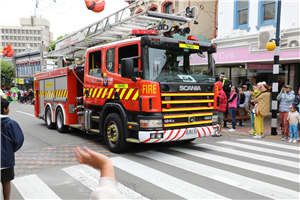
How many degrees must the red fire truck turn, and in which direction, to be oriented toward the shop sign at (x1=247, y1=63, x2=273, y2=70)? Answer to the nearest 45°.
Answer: approximately 90° to its left

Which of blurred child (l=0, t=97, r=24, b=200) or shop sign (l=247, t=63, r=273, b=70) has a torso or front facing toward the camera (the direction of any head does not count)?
the shop sign

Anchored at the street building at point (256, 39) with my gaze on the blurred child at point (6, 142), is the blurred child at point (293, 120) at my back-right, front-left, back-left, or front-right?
front-left

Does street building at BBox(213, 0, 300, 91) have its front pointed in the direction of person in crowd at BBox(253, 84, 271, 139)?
yes

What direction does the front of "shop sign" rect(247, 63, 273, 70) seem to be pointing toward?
toward the camera

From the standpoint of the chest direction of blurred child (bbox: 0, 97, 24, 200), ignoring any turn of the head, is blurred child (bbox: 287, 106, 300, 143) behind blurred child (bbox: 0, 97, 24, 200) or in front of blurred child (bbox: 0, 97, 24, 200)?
in front

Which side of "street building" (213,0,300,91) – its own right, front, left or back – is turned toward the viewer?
front

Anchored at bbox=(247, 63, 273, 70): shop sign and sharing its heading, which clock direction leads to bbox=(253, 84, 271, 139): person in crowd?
The person in crowd is roughly at 12 o'clock from the shop sign.

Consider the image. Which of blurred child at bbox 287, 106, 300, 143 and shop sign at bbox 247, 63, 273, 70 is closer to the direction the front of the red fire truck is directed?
the blurred child

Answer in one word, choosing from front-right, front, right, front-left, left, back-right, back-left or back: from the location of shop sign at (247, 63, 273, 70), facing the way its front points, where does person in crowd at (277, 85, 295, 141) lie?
front

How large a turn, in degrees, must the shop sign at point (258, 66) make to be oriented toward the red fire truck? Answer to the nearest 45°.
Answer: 0° — it already faces it

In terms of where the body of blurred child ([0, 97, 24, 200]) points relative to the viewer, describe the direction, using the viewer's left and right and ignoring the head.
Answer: facing away from the viewer and to the right of the viewer

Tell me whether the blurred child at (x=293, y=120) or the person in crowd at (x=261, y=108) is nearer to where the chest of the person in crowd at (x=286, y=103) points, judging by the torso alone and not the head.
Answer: the person in crowd

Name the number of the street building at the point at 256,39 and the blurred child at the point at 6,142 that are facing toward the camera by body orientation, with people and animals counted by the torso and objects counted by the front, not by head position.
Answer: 1

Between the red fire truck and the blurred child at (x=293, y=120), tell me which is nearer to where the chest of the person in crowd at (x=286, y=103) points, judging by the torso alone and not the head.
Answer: the red fire truck

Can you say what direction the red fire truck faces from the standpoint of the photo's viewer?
facing the viewer and to the right of the viewer

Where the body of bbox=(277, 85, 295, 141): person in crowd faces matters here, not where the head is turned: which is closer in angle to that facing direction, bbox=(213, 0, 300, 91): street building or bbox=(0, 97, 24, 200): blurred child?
the blurred child

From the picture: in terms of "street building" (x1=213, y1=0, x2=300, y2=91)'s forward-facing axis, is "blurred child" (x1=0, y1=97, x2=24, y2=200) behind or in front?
in front
